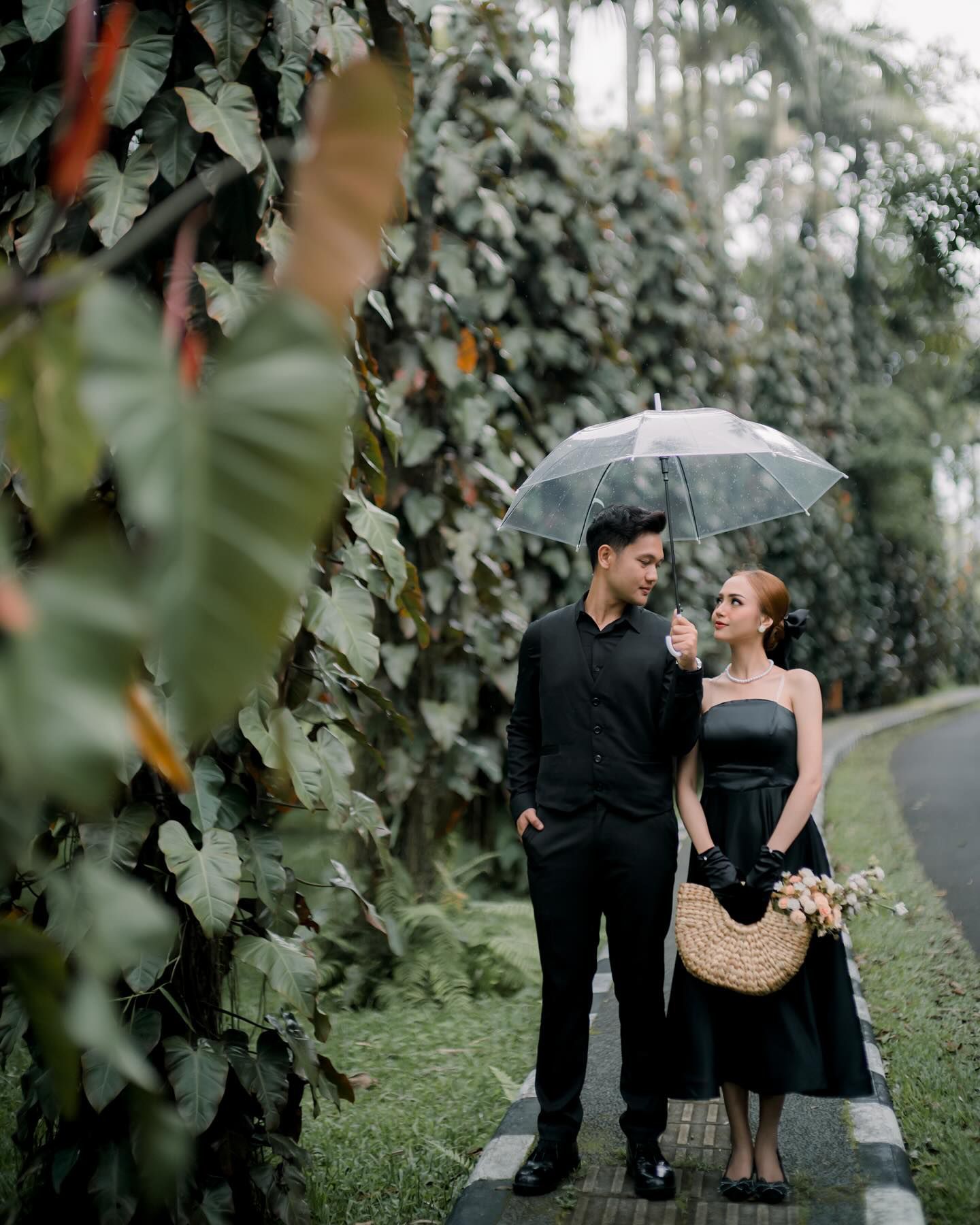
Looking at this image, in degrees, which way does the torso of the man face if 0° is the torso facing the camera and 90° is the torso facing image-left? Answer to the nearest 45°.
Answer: approximately 0°

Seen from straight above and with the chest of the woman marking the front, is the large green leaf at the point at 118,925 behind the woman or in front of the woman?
in front

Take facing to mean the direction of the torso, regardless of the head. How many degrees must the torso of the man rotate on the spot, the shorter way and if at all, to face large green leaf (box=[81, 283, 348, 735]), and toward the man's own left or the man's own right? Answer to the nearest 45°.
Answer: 0° — they already face it

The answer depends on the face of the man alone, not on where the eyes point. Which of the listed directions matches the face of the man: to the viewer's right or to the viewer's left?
to the viewer's right

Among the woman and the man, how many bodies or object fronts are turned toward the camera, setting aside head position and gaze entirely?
2

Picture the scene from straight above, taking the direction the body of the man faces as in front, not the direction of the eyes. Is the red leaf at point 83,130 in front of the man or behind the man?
in front

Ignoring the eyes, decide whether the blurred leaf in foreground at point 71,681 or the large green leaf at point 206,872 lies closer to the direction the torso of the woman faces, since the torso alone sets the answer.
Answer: the blurred leaf in foreground
